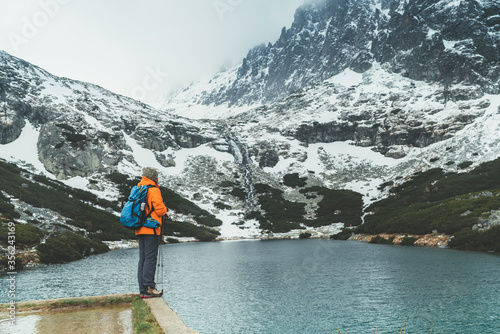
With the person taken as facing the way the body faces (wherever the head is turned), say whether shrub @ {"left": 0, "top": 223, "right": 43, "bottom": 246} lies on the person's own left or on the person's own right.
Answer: on the person's own left

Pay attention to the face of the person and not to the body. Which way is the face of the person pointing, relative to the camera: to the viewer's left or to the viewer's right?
to the viewer's right

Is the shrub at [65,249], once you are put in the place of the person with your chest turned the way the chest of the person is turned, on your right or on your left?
on your left

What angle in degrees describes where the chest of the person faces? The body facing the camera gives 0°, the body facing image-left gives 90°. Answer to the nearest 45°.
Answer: approximately 270°

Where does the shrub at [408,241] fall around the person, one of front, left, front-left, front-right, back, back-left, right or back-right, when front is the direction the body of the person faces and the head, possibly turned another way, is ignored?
front-left
